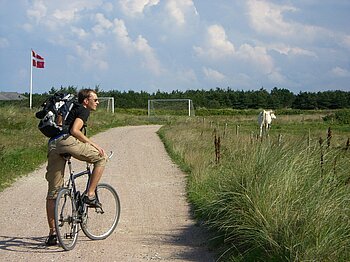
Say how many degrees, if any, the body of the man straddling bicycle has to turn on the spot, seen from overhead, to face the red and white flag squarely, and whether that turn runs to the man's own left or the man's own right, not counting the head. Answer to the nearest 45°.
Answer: approximately 90° to the man's own left

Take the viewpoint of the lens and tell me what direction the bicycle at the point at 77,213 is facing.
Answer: facing away from the viewer and to the right of the viewer

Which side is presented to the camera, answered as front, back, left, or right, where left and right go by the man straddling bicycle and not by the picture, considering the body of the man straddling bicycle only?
right

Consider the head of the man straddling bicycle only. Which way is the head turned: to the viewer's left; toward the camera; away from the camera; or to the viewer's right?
to the viewer's right
